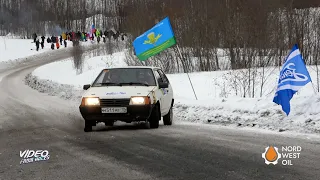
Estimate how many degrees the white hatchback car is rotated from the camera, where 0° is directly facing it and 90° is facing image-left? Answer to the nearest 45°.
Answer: approximately 45°
